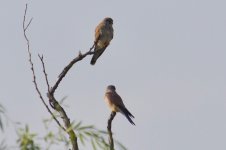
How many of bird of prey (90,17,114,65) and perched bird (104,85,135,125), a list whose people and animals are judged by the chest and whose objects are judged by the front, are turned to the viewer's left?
1

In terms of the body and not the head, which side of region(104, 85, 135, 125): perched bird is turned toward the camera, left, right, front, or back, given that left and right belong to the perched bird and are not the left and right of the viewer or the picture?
left

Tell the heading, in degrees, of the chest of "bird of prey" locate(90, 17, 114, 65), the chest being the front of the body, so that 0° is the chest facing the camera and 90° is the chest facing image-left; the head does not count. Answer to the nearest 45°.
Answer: approximately 315°
